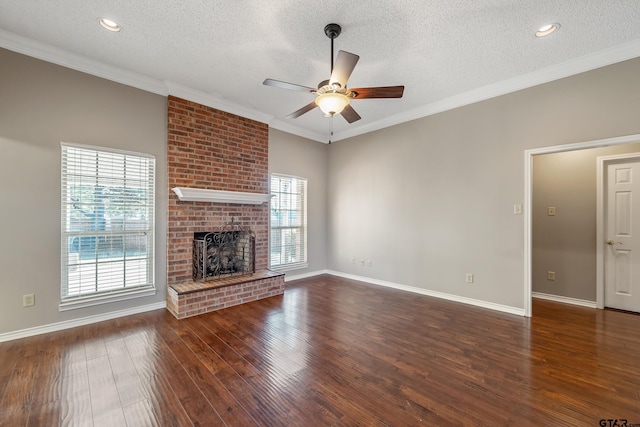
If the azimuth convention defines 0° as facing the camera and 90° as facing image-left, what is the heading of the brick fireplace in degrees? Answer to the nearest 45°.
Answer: approximately 315°

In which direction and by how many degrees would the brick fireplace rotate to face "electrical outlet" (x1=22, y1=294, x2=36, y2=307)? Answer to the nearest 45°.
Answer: approximately 135° to its right

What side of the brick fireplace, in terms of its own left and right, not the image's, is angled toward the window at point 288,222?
left

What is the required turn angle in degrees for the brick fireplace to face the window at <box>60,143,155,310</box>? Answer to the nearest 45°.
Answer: approximately 135° to its right

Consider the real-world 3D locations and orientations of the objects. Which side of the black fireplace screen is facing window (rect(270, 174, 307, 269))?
left

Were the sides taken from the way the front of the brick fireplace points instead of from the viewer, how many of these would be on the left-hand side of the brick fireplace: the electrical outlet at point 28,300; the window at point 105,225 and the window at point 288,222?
1

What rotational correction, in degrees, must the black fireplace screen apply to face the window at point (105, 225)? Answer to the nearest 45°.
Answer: approximately 135° to its right

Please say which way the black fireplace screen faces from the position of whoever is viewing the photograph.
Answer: facing the viewer and to the right of the viewer

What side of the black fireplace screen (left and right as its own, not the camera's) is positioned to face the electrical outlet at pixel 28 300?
right
